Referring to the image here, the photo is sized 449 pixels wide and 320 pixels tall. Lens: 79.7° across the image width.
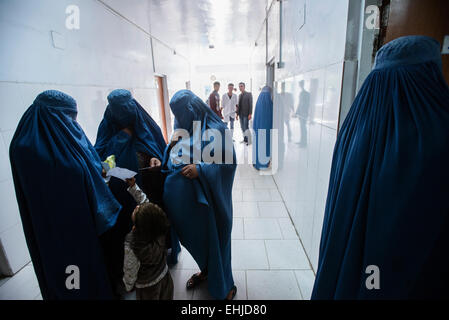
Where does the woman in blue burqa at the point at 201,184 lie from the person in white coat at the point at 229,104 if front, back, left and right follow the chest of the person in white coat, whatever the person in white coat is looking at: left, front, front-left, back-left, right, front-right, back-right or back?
front

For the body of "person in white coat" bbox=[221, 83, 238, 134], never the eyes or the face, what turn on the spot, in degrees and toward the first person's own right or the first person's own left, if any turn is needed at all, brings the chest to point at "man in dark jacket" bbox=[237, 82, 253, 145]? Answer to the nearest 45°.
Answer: approximately 45° to the first person's own left

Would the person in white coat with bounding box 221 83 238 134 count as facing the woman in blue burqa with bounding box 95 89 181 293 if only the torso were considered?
yes

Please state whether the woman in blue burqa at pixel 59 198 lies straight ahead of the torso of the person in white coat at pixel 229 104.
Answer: yes

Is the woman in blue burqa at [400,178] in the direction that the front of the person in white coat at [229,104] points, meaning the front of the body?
yes

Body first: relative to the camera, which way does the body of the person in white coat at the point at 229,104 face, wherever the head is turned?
toward the camera

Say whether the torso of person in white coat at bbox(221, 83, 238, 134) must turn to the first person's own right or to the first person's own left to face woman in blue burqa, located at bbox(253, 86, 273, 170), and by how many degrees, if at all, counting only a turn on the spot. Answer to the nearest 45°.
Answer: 0° — they already face them

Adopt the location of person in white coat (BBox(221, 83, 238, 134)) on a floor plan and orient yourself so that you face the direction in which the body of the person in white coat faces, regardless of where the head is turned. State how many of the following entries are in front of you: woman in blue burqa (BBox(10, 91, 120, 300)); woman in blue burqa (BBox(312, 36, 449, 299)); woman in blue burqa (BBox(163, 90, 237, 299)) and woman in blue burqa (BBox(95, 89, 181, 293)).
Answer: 4

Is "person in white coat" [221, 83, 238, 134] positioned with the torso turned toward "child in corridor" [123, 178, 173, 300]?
yes
